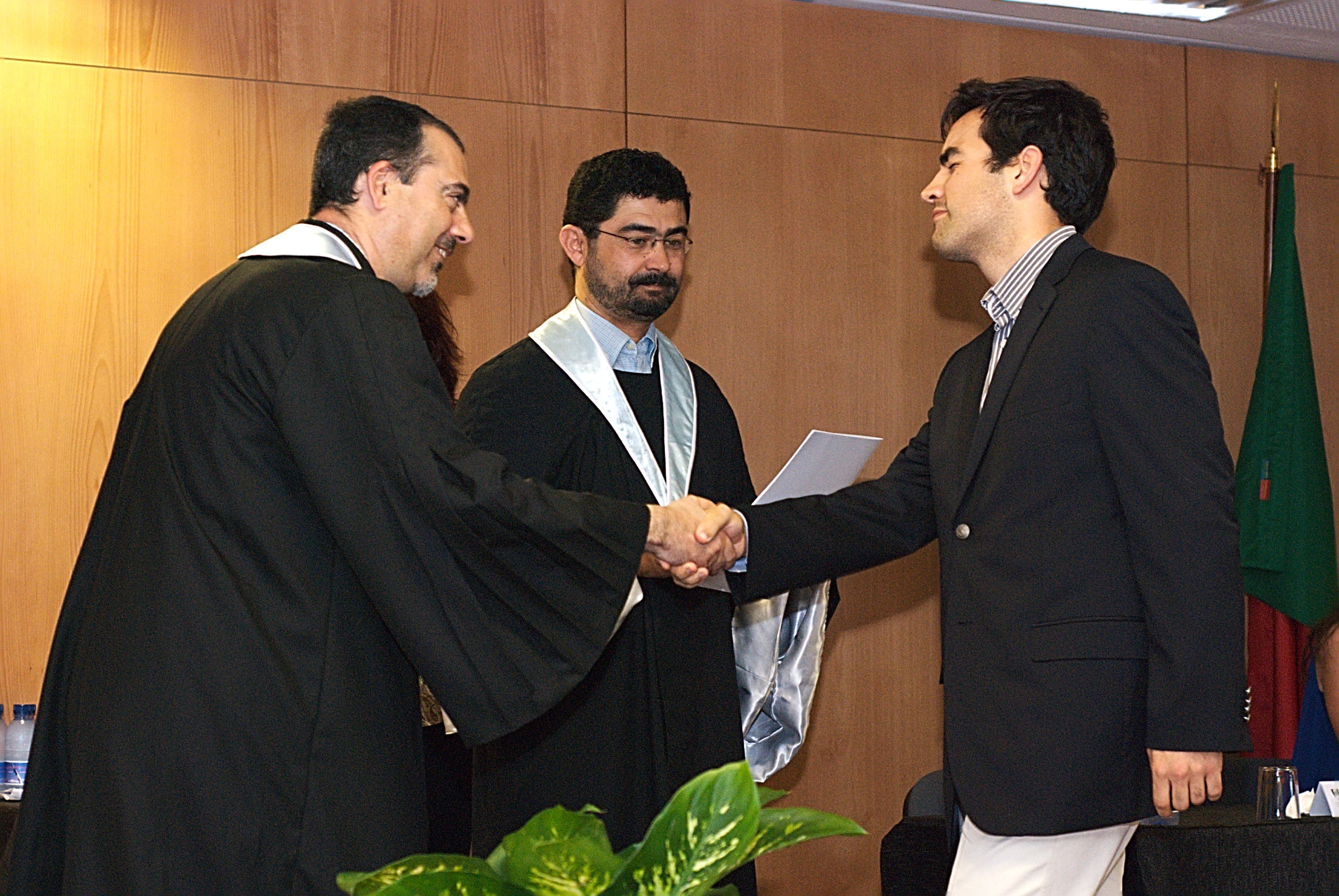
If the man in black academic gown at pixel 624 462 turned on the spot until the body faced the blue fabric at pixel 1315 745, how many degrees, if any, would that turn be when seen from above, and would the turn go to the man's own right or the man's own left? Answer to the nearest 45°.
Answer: approximately 45° to the man's own left

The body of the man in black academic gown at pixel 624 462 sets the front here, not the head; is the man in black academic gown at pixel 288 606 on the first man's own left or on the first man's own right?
on the first man's own right

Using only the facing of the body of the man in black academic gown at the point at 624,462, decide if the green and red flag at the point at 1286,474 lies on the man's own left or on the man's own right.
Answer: on the man's own left

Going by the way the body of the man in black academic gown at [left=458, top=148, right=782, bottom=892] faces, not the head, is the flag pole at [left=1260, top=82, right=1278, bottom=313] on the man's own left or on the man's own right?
on the man's own left

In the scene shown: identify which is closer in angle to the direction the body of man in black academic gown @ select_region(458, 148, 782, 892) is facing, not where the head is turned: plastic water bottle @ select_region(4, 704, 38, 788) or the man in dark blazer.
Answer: the man in dark blazer

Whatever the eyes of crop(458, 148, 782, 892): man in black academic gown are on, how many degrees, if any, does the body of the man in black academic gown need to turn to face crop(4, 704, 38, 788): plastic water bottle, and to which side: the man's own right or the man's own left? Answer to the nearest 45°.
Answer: approximately 135° to the man's own right

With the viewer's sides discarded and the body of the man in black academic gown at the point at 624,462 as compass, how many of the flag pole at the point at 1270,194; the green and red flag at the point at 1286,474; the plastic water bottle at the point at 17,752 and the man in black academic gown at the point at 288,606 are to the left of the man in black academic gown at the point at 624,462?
2

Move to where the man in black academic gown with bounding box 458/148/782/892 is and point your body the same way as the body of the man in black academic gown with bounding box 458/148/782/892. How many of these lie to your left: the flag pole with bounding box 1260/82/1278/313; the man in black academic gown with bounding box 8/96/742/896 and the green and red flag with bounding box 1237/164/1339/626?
2

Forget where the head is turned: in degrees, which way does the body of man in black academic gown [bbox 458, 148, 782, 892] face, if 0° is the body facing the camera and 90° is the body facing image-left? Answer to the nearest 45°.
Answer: approximately 315°
